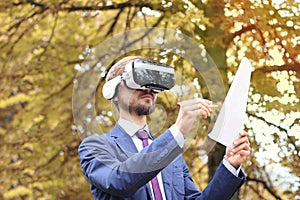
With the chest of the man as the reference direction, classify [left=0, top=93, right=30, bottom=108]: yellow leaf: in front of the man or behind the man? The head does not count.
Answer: behind

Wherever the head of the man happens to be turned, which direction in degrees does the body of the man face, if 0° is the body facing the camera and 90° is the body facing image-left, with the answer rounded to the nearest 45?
approximately 315°
